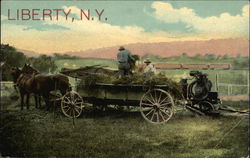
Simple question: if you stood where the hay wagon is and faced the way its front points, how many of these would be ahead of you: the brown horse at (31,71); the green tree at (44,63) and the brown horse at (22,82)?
3

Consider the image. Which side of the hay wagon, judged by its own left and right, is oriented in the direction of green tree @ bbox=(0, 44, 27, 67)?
front

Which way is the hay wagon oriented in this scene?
to the viewer's left

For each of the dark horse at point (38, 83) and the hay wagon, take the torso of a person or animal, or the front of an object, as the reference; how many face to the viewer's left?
2

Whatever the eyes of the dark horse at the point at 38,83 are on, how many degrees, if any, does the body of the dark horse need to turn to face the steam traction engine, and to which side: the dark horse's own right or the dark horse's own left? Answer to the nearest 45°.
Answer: approximately 135° to the dark horse's own left

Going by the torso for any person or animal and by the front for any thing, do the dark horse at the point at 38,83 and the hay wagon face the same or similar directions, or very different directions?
same or similar directions

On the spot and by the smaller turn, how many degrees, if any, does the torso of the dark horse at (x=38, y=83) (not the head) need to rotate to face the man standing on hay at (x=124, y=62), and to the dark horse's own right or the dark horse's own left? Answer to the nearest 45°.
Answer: approximately 135° to the dark horse's own left

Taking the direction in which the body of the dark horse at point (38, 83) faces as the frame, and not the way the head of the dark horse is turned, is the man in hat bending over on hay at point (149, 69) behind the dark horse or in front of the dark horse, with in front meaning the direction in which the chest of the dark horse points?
behind

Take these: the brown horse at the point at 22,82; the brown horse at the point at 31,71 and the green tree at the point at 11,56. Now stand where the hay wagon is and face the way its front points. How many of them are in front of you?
3

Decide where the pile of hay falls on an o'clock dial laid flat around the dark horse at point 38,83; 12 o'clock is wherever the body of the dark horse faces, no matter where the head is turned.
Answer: The pile of hay is roughly at 7 o'clock from the dark horse.

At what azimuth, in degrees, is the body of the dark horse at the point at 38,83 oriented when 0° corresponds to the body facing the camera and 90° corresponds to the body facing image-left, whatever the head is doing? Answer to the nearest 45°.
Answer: approximately 90°
